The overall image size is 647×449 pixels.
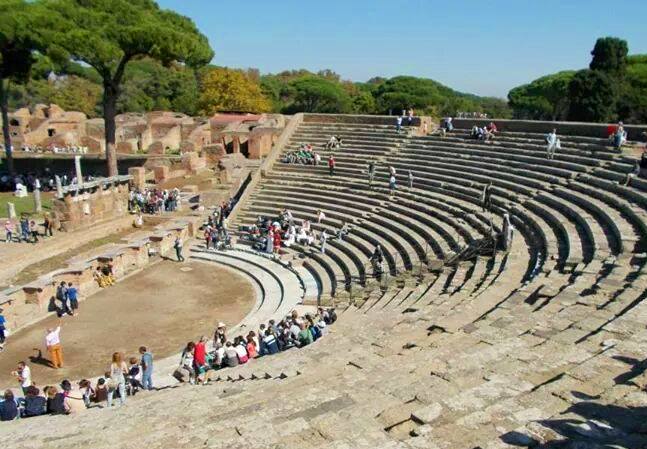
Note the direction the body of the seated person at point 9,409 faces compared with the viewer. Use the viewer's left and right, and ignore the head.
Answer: facing away from the viewer

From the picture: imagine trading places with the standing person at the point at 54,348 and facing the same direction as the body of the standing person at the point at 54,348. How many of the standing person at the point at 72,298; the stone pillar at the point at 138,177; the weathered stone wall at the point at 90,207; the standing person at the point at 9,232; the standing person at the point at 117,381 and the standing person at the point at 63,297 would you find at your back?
5

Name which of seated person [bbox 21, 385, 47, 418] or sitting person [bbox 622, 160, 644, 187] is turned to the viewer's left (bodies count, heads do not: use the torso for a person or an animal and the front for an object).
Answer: the sitting person

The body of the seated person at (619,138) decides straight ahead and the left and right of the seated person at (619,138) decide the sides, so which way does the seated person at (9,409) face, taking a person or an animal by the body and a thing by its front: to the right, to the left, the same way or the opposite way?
to the right

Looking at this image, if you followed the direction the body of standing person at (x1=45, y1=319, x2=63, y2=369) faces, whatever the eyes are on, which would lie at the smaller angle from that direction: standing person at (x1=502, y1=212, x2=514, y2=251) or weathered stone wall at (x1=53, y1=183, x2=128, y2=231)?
the standing person

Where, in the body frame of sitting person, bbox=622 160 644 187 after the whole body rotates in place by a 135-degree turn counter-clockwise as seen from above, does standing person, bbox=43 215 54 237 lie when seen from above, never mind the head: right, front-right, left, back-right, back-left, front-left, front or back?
back-right

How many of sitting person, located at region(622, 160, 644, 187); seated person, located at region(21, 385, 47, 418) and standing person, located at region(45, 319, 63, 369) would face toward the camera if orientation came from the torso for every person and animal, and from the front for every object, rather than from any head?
1

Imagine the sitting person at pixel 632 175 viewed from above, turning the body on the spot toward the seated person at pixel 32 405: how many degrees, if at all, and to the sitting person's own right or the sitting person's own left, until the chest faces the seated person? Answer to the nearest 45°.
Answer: approximately 45° to the sitting person's own left

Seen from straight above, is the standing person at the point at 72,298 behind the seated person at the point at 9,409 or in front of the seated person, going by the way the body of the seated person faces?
in front

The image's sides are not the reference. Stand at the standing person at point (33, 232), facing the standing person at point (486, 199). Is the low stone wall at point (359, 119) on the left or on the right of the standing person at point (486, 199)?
left

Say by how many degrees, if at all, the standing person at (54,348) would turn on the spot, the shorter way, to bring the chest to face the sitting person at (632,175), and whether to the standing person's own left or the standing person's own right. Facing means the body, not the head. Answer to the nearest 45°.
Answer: approximately 90° to the standing person's own left

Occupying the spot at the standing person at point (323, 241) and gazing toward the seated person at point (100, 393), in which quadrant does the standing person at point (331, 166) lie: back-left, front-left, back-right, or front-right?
back-right

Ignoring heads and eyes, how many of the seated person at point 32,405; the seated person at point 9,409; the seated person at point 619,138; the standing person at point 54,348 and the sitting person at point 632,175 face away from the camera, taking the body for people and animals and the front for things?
2

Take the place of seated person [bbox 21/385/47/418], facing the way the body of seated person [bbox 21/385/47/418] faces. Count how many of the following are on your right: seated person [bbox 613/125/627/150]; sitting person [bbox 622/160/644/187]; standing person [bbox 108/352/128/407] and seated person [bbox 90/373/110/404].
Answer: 4

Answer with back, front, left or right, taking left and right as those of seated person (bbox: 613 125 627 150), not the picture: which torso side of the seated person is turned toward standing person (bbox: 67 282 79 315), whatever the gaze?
front

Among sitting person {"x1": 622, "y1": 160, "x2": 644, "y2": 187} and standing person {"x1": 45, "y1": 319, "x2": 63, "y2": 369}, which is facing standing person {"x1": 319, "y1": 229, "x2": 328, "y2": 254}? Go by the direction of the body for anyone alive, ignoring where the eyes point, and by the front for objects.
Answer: sitting person {"x1": 622, "y1": 160, "x2": 644, "y2": 187}

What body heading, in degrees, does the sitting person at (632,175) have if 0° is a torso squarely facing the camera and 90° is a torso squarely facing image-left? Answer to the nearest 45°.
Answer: approximately 90°

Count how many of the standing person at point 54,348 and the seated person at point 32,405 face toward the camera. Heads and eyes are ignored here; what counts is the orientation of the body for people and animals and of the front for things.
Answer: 1

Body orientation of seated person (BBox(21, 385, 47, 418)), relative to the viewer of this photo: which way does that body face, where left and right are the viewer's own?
facing away from the viewer
